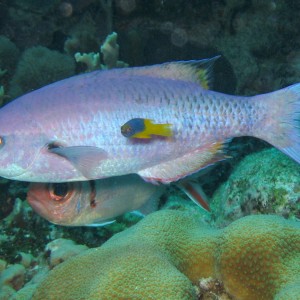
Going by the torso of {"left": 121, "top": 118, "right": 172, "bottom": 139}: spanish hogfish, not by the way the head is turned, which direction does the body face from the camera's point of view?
to the viewer's left

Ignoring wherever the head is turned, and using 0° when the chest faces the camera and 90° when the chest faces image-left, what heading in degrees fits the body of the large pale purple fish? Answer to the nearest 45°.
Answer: approximately 90°

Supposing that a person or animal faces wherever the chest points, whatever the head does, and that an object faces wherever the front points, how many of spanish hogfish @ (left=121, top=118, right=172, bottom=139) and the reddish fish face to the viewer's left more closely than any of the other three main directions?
2

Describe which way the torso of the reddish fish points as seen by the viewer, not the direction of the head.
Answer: to the viewer's left

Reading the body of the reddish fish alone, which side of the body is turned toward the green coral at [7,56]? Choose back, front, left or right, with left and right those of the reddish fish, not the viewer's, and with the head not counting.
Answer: right

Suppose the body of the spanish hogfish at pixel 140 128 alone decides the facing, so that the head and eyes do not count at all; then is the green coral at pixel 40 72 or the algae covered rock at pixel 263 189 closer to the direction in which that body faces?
the green coral
